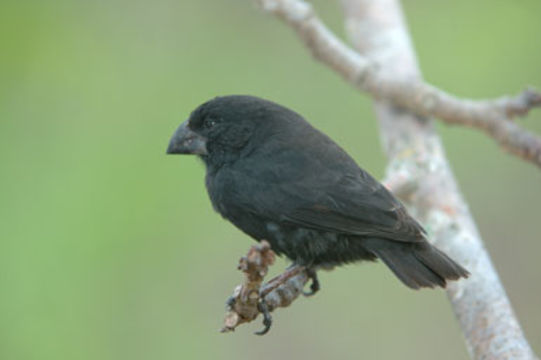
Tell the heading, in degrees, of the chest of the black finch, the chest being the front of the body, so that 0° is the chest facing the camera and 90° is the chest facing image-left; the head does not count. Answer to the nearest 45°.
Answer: approximately 90°
